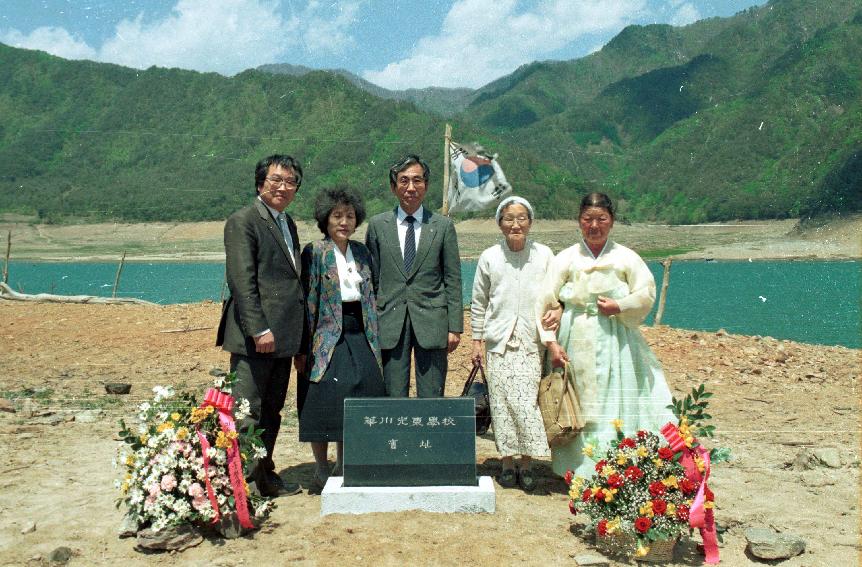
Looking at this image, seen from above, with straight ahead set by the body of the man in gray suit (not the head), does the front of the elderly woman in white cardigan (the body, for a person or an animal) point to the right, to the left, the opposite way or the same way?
the same way

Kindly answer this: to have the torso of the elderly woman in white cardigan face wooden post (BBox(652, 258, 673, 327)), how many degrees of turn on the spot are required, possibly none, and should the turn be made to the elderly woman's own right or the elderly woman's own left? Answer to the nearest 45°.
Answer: approximately 180°

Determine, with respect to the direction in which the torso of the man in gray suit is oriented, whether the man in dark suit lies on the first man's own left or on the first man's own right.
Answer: on the first man's own right

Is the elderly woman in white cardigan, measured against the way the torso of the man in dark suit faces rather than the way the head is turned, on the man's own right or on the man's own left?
on the man's own left

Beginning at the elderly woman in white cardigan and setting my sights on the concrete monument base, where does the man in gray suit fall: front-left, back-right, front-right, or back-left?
front-right

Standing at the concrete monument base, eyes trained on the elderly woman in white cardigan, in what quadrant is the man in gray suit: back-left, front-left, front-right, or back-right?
front-left

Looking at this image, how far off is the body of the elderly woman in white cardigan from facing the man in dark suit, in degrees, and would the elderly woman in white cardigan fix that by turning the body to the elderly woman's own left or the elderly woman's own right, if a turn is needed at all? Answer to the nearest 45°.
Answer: approximately 45° to the elderly woman's own right

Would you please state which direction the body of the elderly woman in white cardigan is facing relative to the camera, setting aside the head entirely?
toward the camera

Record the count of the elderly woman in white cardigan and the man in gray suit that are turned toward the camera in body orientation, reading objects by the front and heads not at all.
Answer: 2

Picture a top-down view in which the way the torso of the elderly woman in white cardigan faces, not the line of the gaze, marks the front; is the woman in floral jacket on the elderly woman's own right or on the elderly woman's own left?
on the elderly woman's own right

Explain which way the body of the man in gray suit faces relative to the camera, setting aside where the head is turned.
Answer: toward the camera

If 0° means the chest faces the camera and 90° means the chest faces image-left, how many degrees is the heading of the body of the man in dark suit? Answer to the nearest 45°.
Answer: approximately 315°

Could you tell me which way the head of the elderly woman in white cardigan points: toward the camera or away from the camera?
toward the camera

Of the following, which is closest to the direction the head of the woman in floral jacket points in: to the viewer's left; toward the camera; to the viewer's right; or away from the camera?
toward the camera
